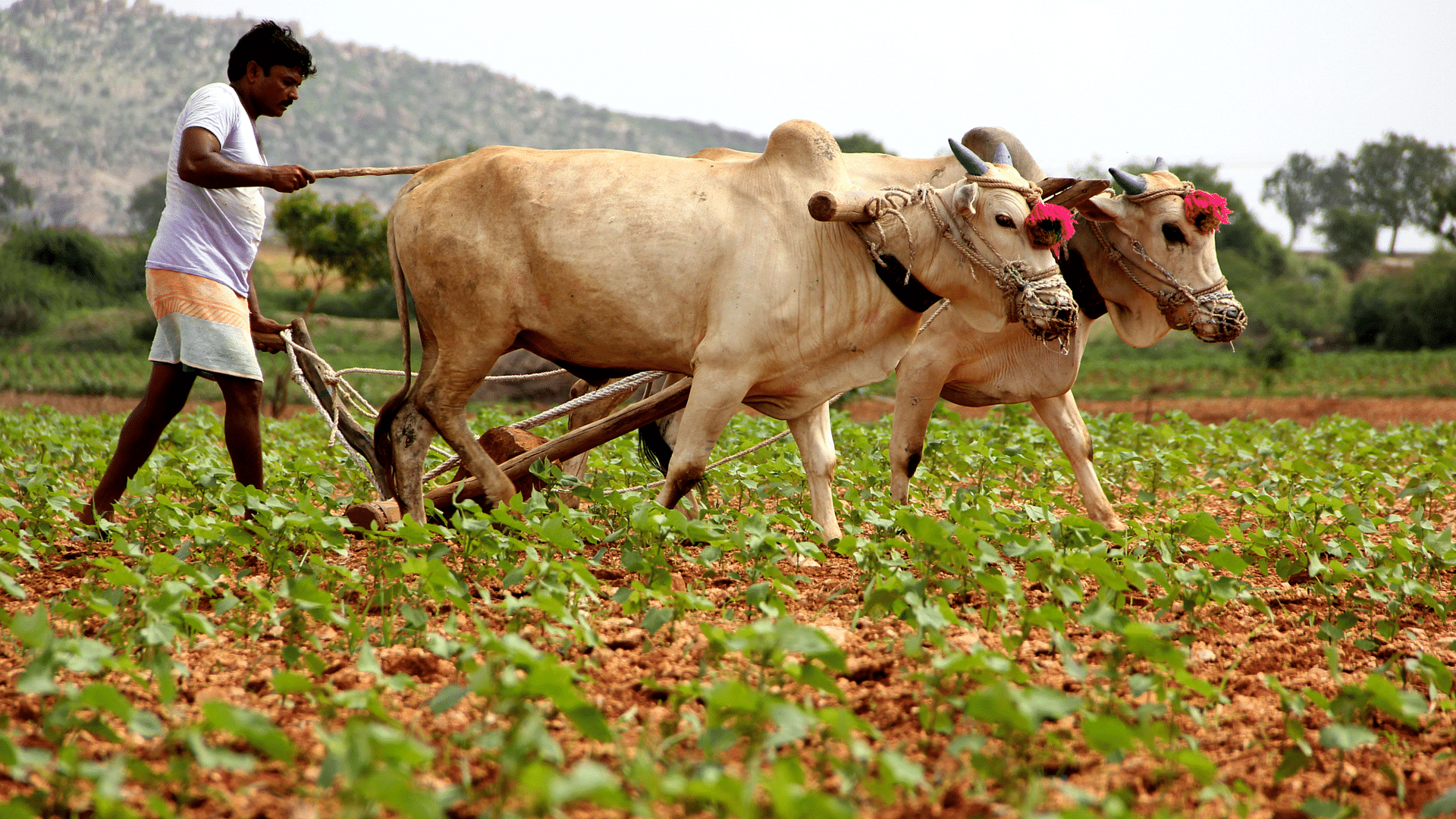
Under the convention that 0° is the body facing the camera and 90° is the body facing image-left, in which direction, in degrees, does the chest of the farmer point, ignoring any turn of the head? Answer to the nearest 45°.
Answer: approximately 270°

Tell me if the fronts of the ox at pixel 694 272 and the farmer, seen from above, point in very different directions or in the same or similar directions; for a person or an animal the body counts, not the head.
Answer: same or similar directions

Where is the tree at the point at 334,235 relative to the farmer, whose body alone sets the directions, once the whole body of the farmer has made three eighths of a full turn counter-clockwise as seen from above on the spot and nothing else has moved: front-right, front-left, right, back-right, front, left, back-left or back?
front-right

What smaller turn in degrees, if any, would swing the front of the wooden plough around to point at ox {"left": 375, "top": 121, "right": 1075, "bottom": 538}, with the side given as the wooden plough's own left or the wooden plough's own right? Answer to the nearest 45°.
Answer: approximately 45° to the wooden plough's own right

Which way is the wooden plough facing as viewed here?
to the viewer's right

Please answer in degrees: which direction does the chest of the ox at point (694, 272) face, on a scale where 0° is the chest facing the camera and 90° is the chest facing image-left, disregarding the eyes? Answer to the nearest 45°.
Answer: approximately 270°

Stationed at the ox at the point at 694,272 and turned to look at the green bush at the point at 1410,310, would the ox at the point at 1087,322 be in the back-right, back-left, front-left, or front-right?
front-right

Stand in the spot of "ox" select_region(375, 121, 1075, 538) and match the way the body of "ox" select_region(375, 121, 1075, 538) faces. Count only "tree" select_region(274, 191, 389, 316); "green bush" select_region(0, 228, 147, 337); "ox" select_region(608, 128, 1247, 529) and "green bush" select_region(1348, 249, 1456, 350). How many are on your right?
0

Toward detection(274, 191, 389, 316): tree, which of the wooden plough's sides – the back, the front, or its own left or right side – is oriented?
left

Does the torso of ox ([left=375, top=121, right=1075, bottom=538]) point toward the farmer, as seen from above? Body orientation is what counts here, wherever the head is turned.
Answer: no

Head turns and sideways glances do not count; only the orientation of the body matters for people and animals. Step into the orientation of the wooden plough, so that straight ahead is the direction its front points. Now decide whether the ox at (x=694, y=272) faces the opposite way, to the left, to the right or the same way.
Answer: the same way

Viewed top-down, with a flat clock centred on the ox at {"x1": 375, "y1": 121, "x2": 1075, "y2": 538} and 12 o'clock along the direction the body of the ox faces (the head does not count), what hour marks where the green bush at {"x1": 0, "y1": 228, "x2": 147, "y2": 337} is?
The green bush is roughly at 8 o'clock from the ox.

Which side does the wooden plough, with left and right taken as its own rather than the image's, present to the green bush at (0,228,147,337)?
left
